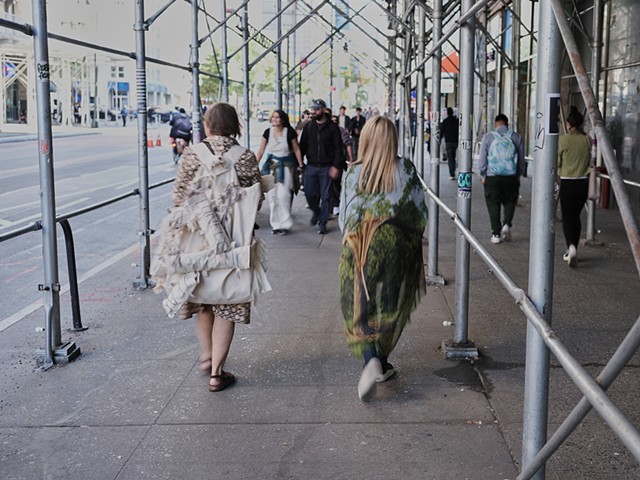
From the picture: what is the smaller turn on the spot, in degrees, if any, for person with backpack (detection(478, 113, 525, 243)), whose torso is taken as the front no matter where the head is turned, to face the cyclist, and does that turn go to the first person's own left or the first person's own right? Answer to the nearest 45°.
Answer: approximately 45° to the first person's own left

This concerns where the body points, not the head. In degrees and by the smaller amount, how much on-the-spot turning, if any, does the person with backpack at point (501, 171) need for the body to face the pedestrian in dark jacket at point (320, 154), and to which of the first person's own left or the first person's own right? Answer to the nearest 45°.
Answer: approximately 90° to the first person's own left

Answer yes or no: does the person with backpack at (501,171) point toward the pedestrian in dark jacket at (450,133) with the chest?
yes

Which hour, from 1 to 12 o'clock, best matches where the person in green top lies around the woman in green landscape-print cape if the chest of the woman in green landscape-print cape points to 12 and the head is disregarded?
The person in green top is roughly at 1 o'clock from the woman in green landscape-print cape.

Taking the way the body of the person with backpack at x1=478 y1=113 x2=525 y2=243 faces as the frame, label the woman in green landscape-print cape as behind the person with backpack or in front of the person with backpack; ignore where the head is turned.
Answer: behind

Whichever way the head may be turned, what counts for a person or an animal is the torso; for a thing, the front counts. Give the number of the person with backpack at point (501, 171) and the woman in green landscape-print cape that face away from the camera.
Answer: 2

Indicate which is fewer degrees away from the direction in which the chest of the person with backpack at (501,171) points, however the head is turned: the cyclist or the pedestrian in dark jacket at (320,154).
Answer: the cyclist

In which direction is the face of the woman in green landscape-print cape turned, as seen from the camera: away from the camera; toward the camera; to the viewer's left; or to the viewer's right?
away from the camera

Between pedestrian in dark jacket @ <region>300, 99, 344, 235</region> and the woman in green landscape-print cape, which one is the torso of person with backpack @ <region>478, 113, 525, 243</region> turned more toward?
the pedestrian in dark jacket

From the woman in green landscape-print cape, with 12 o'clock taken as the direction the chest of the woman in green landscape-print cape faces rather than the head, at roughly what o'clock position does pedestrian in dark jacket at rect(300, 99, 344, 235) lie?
The pedestrian in dark jacket is roughly at 12 o'clock from the woman in green landscape-print cape.

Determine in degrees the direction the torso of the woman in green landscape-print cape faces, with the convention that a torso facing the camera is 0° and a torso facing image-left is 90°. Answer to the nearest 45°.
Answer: approximately 180°

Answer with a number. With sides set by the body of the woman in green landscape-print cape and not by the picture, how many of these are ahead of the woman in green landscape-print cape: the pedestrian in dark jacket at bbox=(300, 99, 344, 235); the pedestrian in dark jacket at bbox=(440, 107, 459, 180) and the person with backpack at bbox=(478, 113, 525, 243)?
3

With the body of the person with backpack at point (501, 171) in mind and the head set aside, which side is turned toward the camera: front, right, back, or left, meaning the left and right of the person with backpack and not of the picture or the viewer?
back
